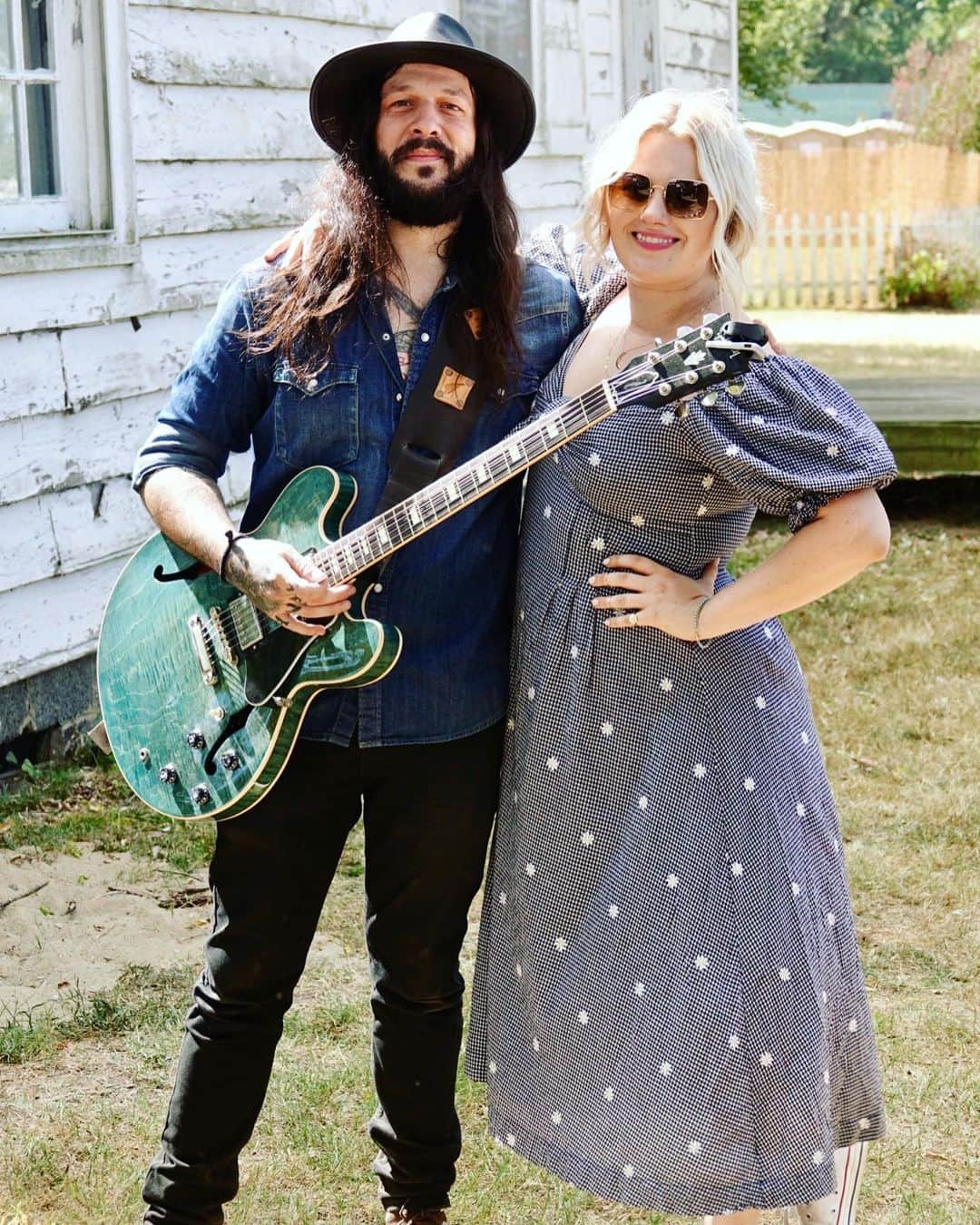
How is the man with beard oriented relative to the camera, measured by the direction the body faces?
toward the camera

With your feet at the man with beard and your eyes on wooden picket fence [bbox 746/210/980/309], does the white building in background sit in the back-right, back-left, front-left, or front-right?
front-left

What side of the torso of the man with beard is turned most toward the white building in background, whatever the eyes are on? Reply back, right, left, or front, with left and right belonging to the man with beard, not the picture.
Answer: back

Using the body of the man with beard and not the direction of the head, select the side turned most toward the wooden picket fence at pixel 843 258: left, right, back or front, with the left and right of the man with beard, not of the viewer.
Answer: back
